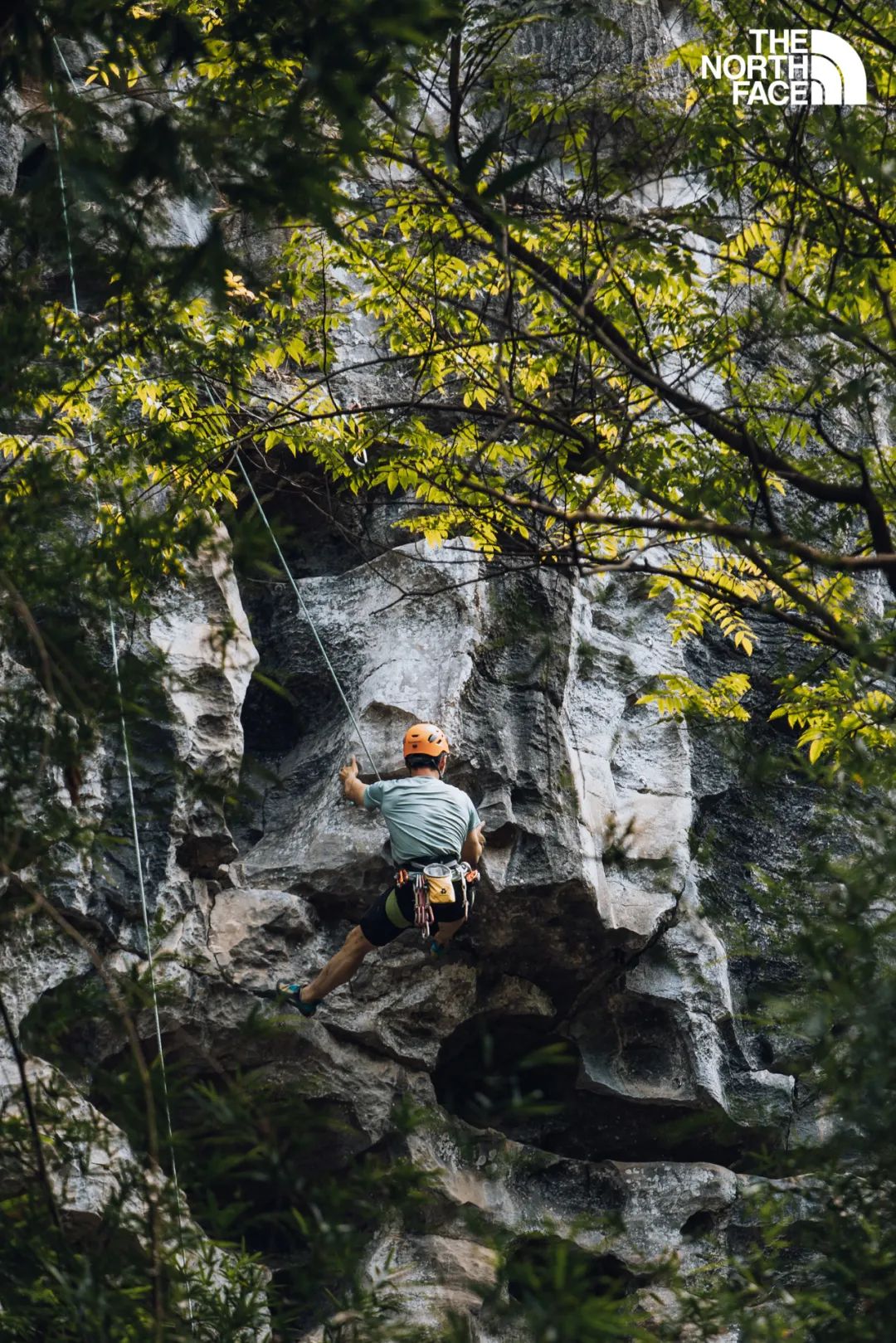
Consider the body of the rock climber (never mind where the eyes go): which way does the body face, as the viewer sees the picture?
away from the camera
